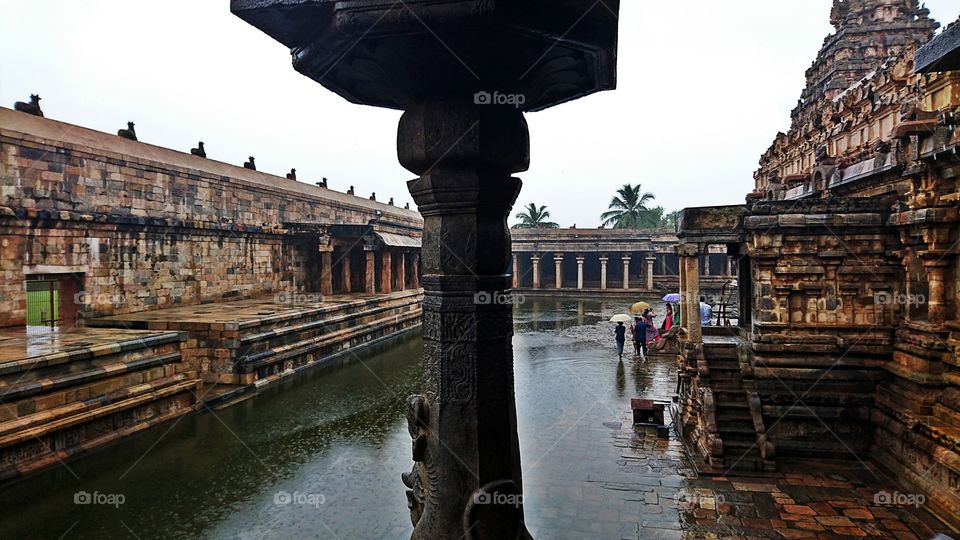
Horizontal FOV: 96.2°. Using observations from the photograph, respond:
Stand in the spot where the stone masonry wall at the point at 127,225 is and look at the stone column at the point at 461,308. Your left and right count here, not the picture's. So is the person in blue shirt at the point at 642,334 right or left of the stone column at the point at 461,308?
left

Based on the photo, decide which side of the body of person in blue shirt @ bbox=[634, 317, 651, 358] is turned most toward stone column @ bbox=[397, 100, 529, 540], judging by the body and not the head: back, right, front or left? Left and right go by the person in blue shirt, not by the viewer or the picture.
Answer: back

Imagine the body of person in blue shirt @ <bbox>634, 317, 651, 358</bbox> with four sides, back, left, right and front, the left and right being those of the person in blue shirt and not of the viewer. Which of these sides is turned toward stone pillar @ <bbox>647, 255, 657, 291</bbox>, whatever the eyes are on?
front

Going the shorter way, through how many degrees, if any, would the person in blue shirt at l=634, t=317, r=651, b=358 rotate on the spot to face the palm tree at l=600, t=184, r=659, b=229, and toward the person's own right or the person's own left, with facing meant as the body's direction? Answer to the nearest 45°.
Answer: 0° — they already face it

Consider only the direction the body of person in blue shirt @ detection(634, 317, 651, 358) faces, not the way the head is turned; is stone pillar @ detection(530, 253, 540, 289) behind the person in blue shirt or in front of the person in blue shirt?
in front

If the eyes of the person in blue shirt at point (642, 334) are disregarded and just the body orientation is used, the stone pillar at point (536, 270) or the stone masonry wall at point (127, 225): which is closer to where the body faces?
the stone pillar

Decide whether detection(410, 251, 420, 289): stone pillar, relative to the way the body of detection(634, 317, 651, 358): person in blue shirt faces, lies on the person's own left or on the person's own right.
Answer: on the person's own left

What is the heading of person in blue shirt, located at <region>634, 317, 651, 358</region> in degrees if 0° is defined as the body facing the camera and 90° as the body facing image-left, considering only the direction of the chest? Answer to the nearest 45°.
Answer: approximately 180°

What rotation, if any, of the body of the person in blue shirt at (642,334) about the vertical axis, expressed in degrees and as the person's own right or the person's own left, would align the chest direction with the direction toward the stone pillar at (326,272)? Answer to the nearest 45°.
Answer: approximately 90° to the person's own left
